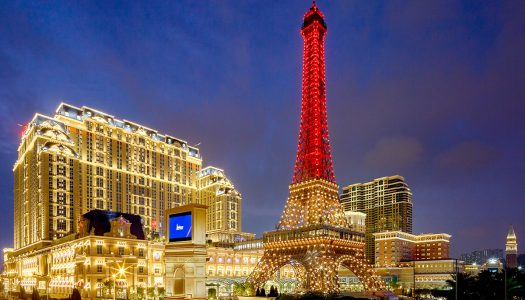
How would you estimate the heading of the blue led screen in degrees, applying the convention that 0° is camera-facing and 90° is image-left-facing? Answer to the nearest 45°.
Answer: approximately 45°
